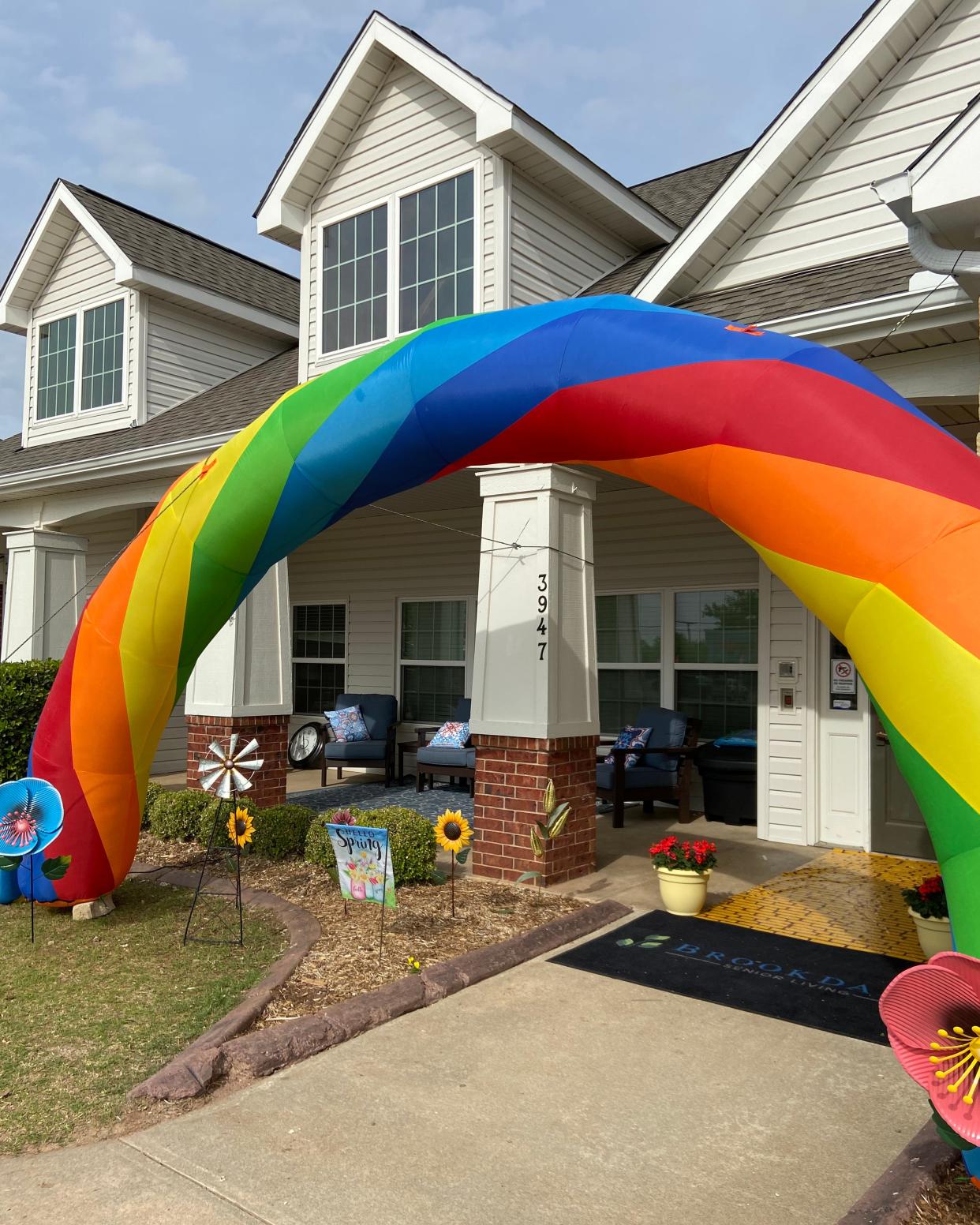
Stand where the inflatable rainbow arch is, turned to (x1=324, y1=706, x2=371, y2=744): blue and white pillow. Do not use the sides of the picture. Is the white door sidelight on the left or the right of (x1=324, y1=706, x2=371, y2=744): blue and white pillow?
right

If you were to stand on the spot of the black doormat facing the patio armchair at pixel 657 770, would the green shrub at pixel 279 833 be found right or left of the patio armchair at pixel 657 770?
left

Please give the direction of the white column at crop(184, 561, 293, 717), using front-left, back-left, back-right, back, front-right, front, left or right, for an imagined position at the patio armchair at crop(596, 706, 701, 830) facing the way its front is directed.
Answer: front-right

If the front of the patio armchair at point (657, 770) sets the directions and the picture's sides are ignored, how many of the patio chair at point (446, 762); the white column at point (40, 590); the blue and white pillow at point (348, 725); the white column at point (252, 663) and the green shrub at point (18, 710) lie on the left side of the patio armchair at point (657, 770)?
0

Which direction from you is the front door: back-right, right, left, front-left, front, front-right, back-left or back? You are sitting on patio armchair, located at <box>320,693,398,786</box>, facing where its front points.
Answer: left

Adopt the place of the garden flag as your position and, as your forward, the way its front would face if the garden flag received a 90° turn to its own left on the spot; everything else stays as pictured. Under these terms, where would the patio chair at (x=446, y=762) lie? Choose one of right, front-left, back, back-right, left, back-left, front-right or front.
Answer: left

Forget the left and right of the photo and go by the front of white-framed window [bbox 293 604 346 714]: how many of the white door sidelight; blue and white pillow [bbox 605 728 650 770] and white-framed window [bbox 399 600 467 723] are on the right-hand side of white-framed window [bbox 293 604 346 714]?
0

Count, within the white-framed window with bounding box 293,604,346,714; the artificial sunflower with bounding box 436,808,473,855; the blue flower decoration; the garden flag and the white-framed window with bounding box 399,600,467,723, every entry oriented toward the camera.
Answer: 5

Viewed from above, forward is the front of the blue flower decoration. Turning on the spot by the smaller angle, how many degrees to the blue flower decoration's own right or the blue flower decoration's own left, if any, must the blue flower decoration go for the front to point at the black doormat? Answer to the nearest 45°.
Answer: approximately 45° to the blue flower decoration's own left

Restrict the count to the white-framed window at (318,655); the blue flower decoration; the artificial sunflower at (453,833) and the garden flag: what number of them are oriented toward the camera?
4

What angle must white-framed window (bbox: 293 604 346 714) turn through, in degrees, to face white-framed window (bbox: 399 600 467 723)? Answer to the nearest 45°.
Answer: approximately 45° to its left

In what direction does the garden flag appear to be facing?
toward the camera

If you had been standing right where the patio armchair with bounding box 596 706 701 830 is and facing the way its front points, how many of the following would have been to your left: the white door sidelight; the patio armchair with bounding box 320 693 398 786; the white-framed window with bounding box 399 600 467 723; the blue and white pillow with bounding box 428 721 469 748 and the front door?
2

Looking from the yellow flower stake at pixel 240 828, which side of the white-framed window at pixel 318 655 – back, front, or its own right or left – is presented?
front

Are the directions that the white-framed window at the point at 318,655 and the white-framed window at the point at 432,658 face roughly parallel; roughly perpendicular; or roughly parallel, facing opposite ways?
roughly parallel

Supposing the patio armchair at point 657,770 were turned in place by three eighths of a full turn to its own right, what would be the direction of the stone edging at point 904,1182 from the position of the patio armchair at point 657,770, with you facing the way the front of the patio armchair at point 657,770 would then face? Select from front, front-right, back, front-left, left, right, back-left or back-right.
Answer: back

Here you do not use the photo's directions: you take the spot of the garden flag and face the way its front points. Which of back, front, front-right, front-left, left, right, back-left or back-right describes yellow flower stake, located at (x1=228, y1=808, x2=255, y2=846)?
back-right

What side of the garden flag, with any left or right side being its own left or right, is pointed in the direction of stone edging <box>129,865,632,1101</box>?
front

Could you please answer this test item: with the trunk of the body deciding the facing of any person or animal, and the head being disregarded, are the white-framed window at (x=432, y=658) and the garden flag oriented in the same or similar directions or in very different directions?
same or similar directions

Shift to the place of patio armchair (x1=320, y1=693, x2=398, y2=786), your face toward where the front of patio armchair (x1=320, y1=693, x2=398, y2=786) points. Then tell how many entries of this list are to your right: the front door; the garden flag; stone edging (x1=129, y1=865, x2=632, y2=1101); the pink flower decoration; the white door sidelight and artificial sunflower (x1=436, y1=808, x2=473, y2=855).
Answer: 0

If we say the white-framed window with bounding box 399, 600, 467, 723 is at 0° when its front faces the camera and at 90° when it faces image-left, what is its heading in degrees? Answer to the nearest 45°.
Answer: approximately 0°
